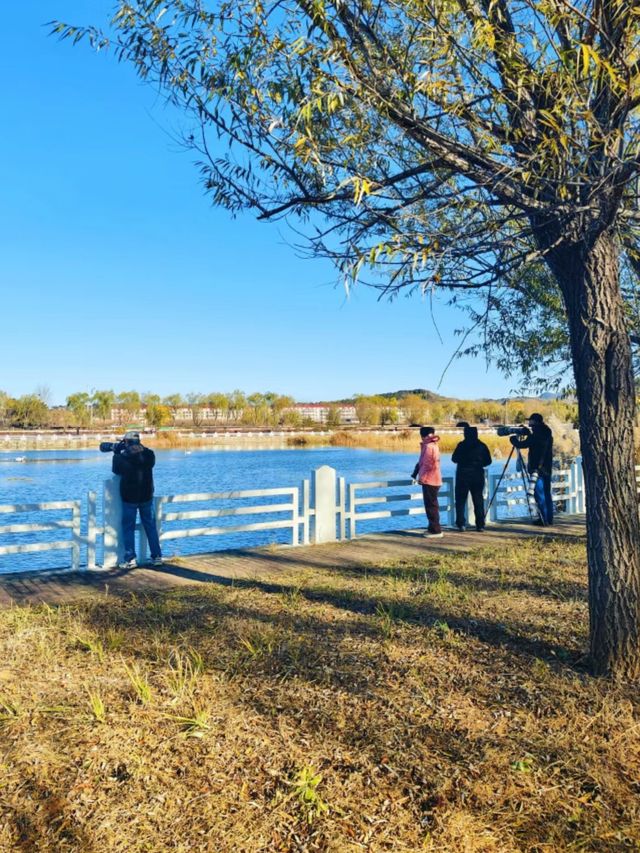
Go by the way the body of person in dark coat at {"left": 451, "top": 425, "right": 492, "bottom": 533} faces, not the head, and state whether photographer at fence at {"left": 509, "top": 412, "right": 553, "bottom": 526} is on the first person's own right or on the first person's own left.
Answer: on the first person's own right

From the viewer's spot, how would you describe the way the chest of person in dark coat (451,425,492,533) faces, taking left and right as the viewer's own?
facing away from the viewer

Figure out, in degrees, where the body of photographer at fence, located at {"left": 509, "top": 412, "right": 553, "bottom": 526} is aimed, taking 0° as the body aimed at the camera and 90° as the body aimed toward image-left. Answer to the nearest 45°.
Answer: approximately 90°

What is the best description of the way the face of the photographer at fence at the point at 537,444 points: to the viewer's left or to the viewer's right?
to the viewer's left

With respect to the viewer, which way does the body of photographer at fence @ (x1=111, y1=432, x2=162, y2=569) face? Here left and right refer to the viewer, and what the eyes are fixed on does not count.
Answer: facing away from the viewer and to the left of the viewer

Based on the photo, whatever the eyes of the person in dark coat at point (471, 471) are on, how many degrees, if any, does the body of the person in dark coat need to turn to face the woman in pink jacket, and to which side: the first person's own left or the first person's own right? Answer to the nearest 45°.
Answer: approximately 135° to the first person's own left
